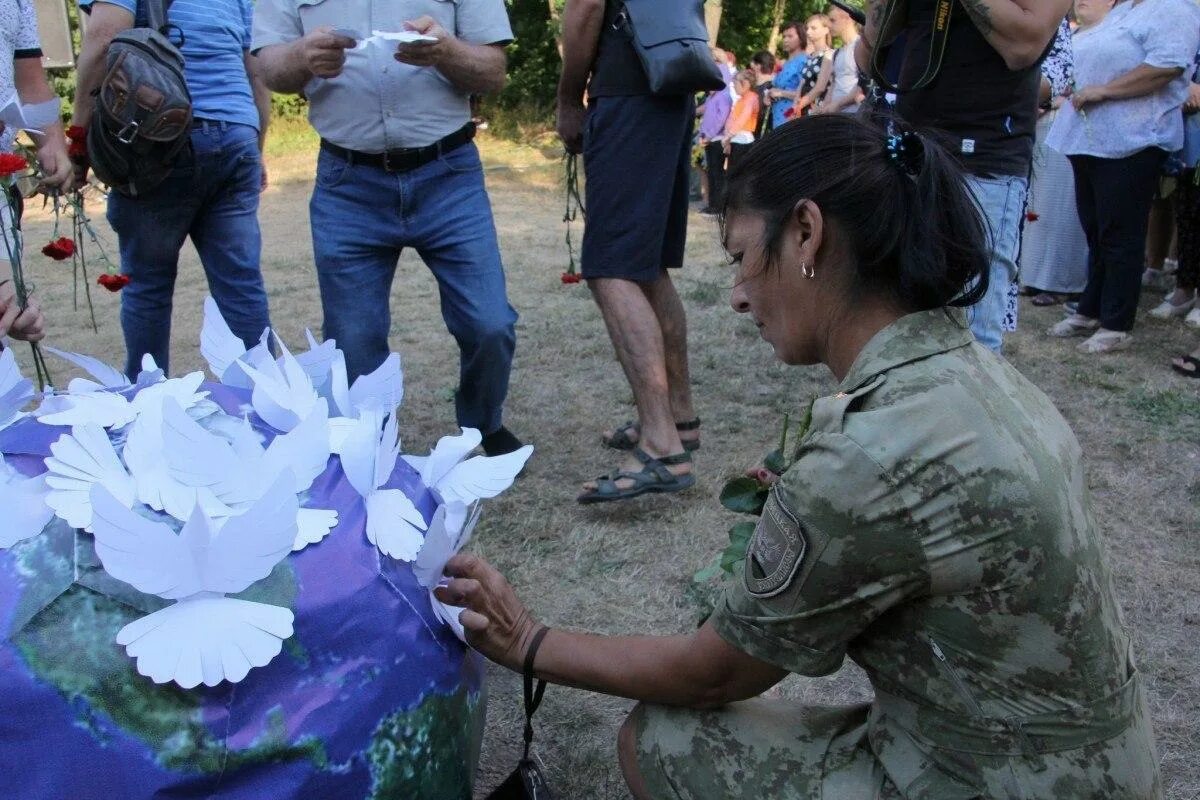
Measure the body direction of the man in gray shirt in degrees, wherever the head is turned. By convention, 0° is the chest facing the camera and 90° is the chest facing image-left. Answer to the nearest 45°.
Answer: approximately 0°

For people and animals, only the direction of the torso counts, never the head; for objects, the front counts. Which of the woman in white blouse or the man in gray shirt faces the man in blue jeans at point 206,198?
the woman in white blouse

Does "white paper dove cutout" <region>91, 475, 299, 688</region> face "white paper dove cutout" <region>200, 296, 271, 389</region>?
yes

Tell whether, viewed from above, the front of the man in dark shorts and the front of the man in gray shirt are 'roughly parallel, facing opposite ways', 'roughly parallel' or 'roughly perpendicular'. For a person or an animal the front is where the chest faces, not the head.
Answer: roughly perpendicular

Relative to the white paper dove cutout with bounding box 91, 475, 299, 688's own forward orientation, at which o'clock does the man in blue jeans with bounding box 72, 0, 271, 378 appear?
The man in blue jeans is roughly at 12 o'clock from the white paper dove cutout.

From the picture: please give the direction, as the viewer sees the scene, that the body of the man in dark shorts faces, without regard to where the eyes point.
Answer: to the viewer's left

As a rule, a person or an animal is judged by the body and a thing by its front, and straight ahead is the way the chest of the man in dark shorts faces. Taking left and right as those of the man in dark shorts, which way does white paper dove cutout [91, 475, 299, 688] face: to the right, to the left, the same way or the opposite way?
to the right

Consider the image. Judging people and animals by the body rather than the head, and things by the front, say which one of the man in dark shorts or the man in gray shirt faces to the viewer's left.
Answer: the man in dark shorts

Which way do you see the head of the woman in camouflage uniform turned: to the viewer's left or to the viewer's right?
to the viewer's left

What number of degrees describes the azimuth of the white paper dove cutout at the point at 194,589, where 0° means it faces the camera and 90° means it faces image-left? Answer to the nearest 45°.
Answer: approximately 180°
